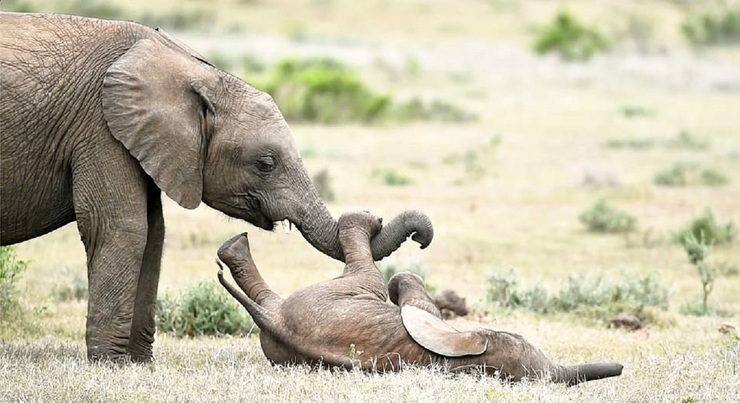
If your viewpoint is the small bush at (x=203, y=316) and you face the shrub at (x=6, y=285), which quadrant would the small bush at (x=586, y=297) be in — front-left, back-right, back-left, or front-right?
back-right

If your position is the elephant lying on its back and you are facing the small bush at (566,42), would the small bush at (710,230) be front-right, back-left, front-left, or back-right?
front-right

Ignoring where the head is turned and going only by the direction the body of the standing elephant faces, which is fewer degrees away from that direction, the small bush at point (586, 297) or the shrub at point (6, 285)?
the small bush

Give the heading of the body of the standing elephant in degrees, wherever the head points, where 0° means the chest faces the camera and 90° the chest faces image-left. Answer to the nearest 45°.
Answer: approximately 270°

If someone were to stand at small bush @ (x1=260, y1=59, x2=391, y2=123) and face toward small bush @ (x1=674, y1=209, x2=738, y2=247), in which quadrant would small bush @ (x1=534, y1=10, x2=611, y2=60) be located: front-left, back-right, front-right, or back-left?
back-left

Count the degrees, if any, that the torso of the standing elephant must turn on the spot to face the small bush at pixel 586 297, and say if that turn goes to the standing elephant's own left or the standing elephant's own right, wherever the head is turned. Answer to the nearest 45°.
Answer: approximately 45° to the standing elephant's own left

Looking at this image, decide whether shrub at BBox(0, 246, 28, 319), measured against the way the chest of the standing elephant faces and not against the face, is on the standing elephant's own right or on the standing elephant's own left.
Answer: on the standing elephant's own left

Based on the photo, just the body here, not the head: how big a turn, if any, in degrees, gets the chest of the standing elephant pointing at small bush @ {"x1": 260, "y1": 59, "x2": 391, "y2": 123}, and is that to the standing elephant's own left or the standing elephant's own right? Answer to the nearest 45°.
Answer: approximately 90° to the standing elephant's own left

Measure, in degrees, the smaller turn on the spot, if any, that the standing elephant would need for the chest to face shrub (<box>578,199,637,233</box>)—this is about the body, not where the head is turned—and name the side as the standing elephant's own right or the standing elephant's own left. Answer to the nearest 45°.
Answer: approximately 45° to the standing elephant's own left
